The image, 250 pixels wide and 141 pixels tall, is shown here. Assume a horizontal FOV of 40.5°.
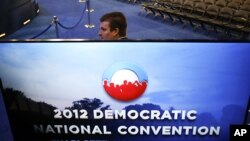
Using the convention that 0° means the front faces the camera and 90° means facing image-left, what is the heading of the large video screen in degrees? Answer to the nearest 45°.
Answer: approximately 0°
